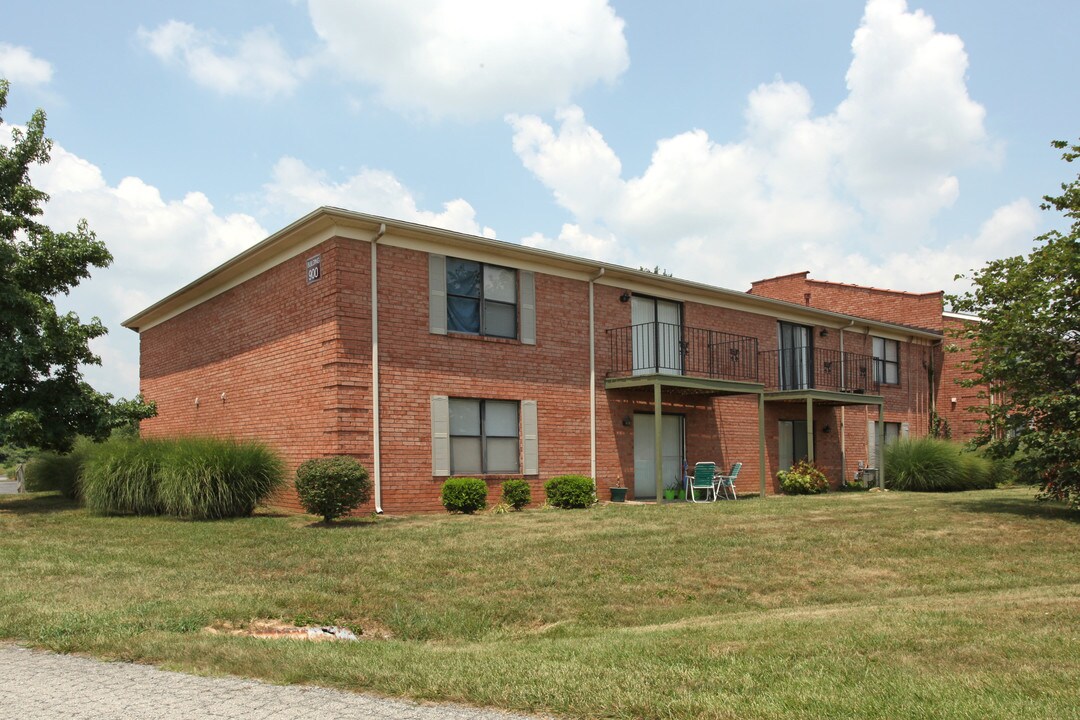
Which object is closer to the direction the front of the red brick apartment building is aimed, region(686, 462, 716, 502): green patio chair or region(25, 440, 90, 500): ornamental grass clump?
the green patio chair

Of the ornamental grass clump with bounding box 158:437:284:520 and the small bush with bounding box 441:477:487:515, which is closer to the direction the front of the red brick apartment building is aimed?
the small bush

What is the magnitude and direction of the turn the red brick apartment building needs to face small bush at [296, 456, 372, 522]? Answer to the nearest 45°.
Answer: approximately 45° to its right

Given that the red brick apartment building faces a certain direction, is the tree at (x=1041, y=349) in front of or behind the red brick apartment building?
in front

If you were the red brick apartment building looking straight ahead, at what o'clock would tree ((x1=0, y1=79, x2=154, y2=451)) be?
The tree is roughly at 4 o'clock from the red brick apartment building.

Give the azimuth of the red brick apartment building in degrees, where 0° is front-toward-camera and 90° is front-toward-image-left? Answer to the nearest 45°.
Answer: approximately 315°

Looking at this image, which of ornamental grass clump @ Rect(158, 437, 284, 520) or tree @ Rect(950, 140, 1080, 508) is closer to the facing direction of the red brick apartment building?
the tree

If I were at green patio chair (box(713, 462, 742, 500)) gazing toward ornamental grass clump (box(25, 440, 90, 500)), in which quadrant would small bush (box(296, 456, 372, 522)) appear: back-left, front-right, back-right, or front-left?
front-left
